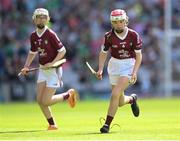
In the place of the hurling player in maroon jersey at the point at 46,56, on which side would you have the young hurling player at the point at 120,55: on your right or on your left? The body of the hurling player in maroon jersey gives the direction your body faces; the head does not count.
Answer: on your left

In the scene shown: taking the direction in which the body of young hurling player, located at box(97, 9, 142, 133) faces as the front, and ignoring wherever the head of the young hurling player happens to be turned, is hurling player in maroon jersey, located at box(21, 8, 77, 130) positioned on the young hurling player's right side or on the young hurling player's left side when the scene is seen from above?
on the young hurling player's right side

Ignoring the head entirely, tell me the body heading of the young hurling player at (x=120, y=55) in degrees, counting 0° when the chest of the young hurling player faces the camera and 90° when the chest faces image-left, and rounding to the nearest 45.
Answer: approximately 45°
